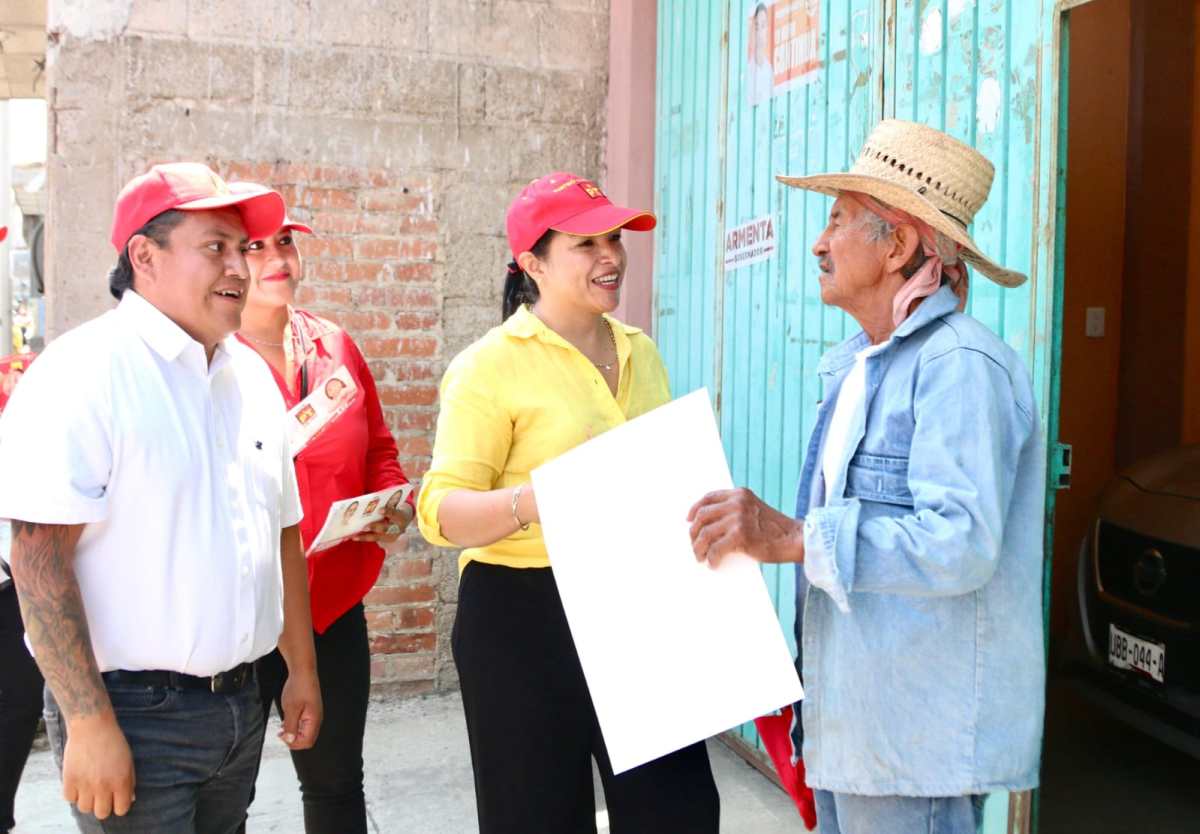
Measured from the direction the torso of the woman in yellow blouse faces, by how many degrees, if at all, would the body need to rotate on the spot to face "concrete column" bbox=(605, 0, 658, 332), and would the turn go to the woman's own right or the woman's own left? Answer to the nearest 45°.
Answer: approximately 135° to the woman's own left

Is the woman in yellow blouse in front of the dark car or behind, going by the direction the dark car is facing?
in front

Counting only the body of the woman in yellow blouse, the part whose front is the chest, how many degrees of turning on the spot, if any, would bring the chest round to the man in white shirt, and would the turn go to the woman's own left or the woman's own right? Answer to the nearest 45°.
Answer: approximately 90° to the woman's own right

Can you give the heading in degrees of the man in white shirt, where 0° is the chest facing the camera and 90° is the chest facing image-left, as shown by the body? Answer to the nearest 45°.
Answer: approximately 315°

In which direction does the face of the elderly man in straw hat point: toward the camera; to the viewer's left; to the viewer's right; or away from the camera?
to the viewer's left

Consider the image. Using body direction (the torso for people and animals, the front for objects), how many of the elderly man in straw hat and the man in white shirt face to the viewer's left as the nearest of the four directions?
1

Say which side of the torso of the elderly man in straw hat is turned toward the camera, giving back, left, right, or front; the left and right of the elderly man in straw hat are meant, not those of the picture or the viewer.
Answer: left
